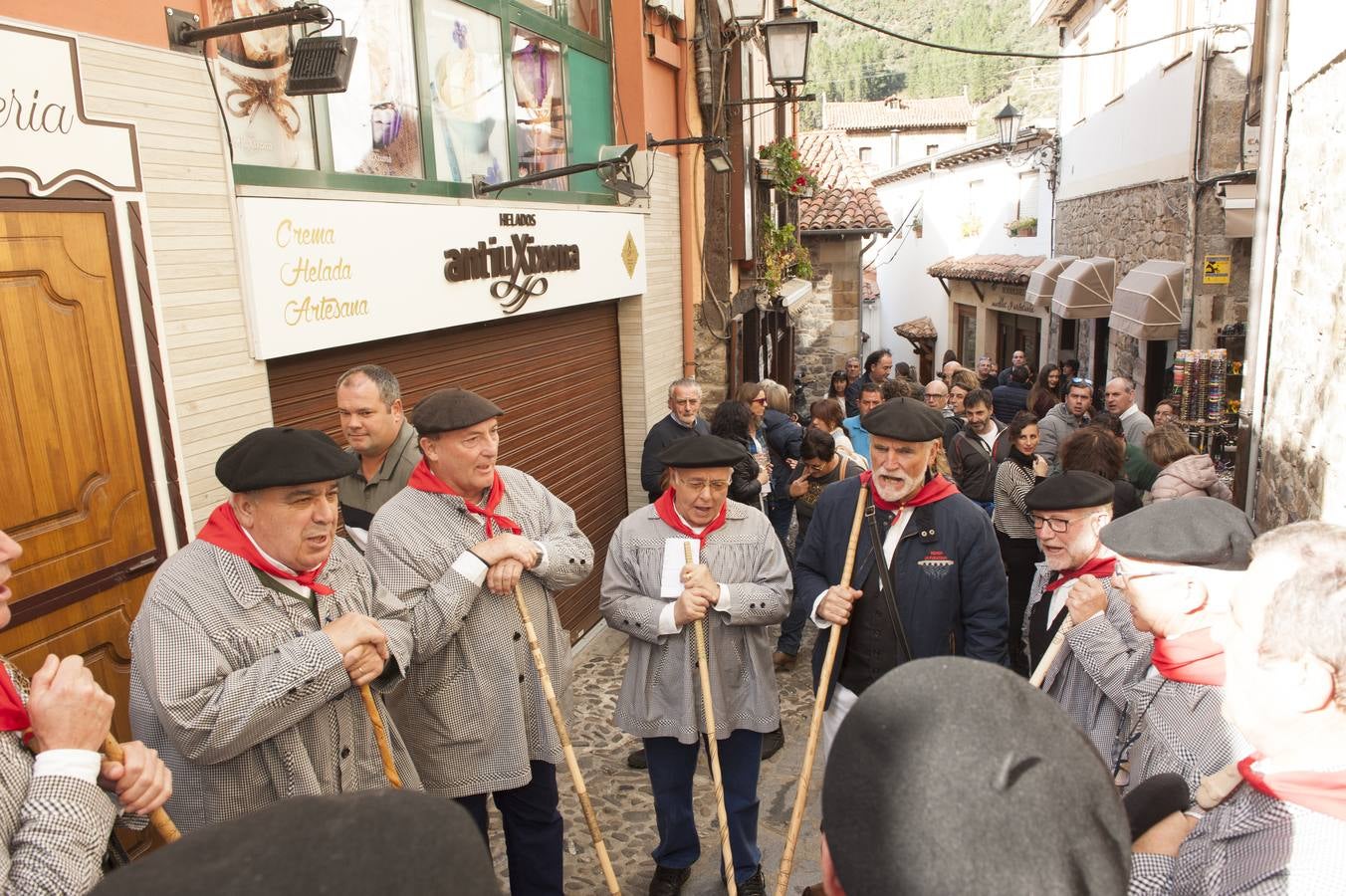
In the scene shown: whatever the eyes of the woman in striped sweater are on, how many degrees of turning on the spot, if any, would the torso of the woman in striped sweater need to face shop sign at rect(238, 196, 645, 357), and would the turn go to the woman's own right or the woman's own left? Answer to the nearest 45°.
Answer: approximately 90° to the woman's own right

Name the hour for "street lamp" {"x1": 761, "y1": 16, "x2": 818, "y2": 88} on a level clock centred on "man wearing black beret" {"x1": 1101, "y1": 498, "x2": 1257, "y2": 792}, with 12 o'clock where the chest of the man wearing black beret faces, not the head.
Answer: The street lamp is roughly at 2 o'clock from the man wearing black beret.

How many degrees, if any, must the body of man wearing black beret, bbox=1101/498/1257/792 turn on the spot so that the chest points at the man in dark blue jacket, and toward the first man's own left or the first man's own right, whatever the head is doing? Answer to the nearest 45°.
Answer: approximately 45° to the first man's own right

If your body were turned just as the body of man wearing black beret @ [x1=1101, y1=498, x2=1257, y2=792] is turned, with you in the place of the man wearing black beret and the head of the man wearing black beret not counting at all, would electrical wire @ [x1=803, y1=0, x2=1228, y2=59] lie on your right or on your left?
on your right

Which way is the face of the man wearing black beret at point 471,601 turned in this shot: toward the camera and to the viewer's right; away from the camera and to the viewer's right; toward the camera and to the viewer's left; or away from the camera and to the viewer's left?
toward the camera and to the viewer's right

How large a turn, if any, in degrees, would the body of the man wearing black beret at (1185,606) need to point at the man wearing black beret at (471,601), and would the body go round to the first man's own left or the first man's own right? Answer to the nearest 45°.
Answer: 0° — they already face them

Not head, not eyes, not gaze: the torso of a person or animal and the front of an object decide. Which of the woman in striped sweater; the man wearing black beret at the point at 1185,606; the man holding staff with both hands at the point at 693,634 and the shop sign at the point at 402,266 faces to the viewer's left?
the man wearing black beret

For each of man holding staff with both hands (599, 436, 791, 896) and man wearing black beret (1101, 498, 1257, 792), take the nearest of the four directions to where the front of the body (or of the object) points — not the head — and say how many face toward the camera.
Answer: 1

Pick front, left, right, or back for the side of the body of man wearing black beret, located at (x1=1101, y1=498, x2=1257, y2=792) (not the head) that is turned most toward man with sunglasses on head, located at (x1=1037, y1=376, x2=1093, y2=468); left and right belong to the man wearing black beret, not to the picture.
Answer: right

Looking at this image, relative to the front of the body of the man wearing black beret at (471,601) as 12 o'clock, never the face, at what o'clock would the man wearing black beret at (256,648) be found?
the man wearing black beret at (256,648) is roughly at 3 o'clock from the man wearing black beret at (471,601).
